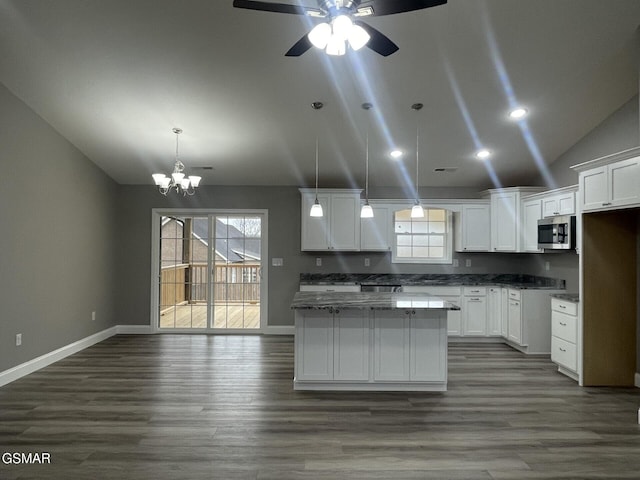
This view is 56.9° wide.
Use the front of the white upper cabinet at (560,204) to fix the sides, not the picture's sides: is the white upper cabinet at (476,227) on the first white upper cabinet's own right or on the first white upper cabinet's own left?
on the first white upper cabinet's own right

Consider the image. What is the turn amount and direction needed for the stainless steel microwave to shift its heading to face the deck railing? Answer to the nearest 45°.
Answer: approximately 45° to its right

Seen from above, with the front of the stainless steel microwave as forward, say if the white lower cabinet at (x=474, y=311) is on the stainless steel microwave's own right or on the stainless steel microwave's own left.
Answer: on the stainless steel microwave's own right

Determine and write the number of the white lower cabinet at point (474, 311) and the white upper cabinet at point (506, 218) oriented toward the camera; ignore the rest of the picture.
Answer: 2

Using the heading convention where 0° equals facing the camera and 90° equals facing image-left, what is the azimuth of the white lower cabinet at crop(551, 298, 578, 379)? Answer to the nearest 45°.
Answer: approximately 45°

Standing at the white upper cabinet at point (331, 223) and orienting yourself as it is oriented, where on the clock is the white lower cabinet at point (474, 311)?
The white lower cabinet is roughly at 9 o'clock from the white upper cabinet.

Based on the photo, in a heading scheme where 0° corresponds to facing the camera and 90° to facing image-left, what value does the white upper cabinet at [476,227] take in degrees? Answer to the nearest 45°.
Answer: approximately 0°

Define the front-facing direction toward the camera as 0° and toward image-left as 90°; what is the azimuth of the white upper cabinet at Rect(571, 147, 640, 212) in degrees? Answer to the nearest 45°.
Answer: approximately 45°
